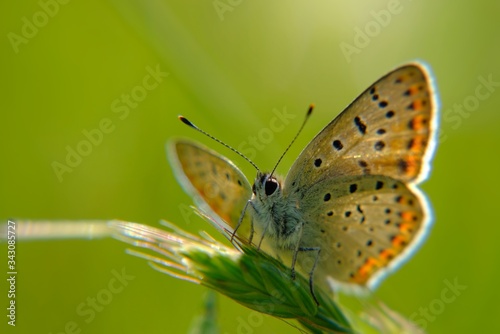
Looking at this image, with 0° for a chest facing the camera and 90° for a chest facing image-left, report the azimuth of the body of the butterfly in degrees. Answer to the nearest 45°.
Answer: approximately 45°
